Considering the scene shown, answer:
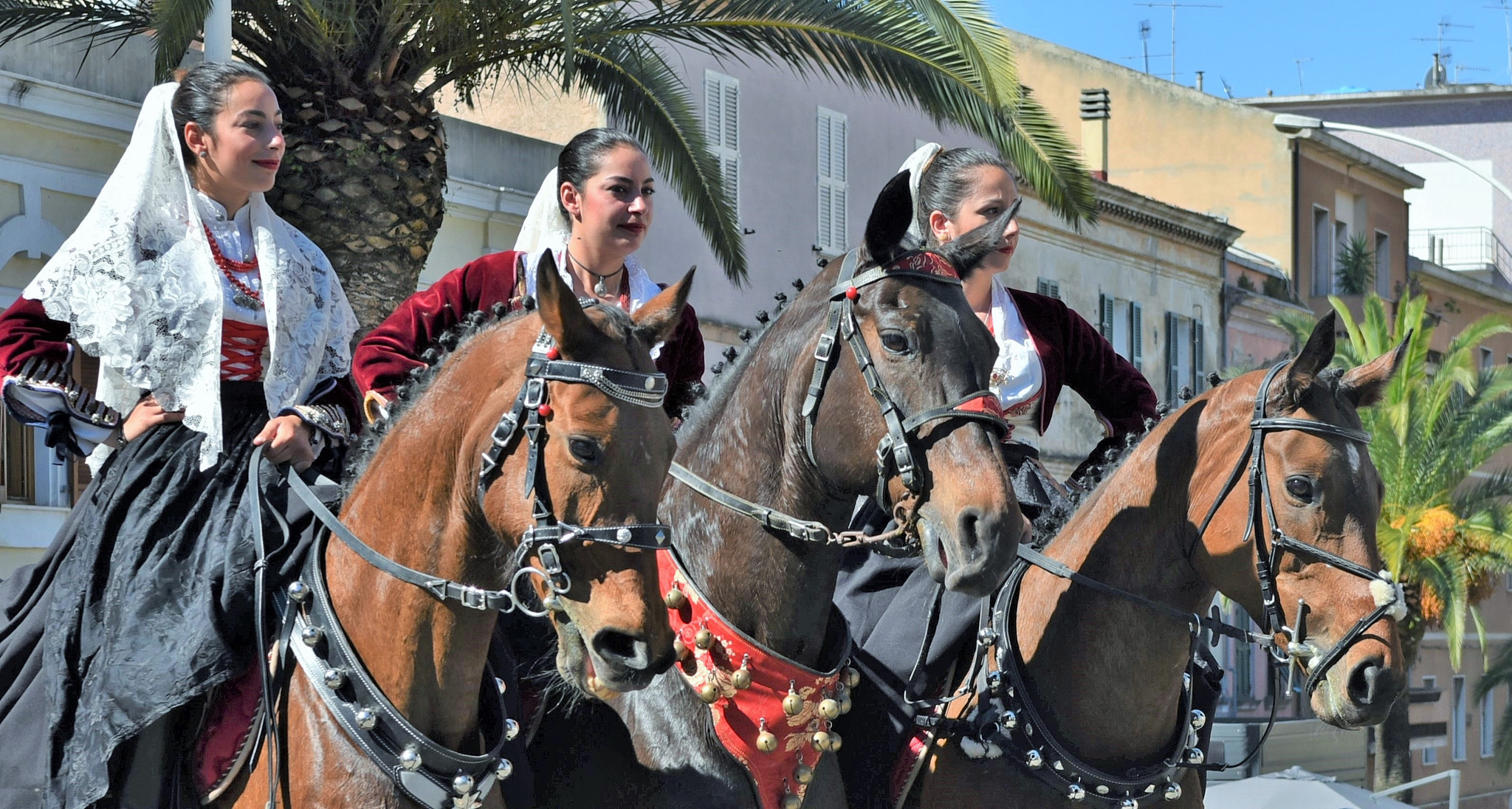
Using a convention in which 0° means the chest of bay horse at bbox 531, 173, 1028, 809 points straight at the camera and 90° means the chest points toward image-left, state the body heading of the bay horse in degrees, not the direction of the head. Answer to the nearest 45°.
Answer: approximately 315°

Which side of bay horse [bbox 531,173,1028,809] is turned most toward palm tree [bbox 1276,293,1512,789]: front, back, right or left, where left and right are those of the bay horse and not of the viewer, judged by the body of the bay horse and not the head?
left

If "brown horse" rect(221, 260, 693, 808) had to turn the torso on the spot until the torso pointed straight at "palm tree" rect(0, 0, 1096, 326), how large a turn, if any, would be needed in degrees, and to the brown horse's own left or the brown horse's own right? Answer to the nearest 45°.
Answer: approximately 135° to the brown horse's own left

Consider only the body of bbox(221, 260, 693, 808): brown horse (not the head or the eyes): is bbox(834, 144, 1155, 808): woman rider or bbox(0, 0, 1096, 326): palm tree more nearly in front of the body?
the woman rider

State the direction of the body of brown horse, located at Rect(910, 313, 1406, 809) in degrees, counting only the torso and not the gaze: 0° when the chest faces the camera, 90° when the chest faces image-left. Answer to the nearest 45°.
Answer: approximately 315°

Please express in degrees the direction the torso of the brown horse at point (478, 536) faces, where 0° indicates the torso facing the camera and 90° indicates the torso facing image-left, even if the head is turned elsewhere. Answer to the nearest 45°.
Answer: approximately 315°

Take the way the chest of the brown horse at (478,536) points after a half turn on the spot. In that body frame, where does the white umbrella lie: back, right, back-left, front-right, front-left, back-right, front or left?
right

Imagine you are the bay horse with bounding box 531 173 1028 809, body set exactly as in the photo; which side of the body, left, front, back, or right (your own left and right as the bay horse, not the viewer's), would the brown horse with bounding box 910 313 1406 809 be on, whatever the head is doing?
left

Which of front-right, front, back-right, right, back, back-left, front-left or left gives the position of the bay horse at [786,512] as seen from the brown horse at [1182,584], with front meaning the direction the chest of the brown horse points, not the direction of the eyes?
right

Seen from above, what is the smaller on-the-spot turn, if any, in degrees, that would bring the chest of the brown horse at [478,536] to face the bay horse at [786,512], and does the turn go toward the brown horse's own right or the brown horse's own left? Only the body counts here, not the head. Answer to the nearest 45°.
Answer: approximately 90° to the brown horse's own left

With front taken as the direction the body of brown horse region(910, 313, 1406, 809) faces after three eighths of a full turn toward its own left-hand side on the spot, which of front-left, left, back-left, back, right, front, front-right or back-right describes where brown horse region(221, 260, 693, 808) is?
back-left

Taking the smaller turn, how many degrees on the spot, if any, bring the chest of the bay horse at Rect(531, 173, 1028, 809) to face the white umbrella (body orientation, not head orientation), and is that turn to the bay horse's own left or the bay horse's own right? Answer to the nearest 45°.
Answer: approximately 90° to the bay horse's own left

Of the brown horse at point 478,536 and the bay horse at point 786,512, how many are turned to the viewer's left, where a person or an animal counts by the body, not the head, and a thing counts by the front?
0

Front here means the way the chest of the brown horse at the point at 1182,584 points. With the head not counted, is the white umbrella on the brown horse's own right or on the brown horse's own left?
on the brown horse's own left
